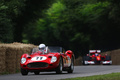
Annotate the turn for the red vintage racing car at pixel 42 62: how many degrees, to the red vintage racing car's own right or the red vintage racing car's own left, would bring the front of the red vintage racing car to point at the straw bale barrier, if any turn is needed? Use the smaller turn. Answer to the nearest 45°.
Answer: approximately 90° to the red vintage racing car's own right

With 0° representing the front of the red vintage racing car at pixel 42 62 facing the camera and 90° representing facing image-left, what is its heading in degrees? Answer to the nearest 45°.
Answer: approximately 45°
